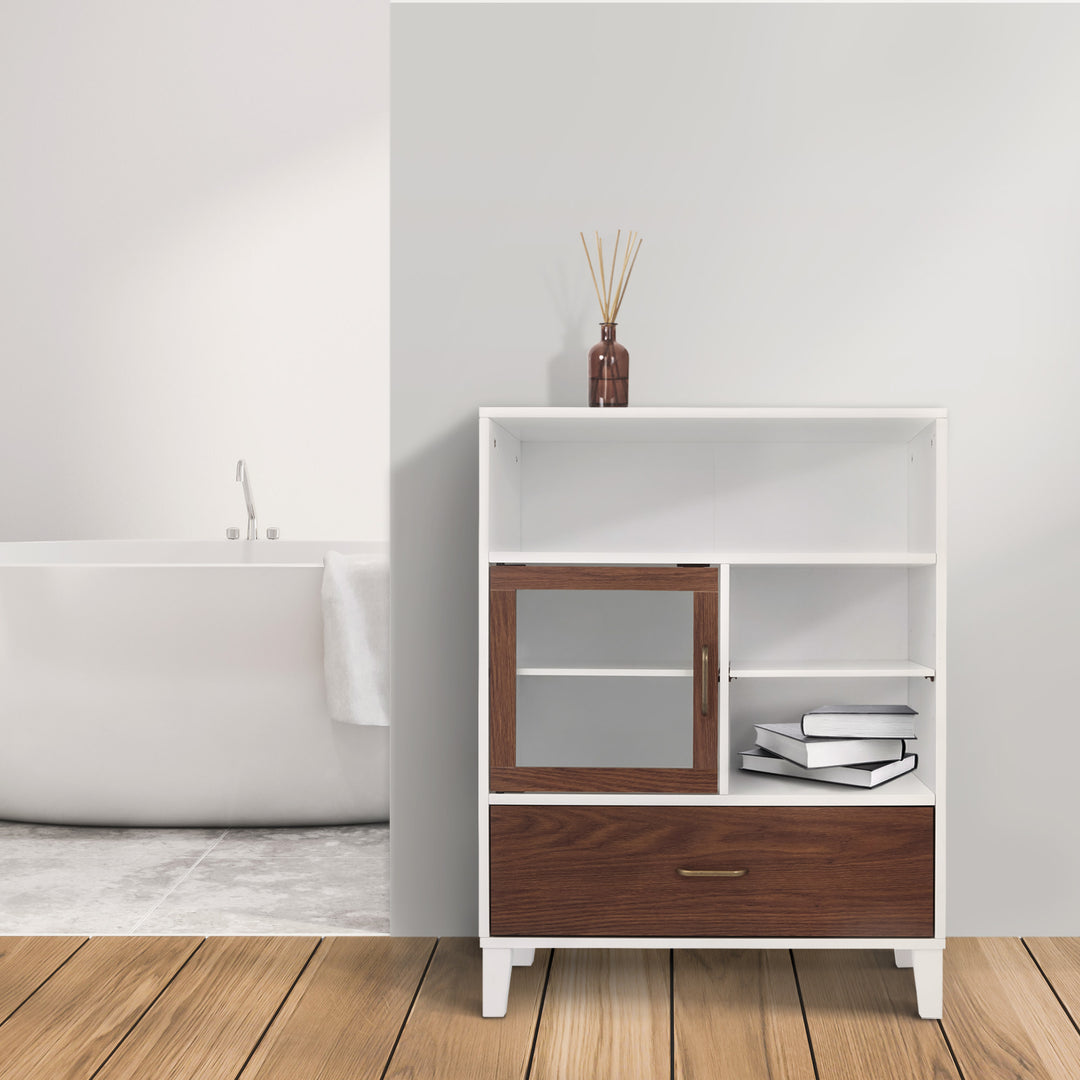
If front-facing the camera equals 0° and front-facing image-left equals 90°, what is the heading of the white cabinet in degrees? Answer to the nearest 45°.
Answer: approximately 0°

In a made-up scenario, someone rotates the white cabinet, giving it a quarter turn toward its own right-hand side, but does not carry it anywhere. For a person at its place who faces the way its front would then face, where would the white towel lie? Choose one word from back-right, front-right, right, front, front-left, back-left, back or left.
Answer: front-right
